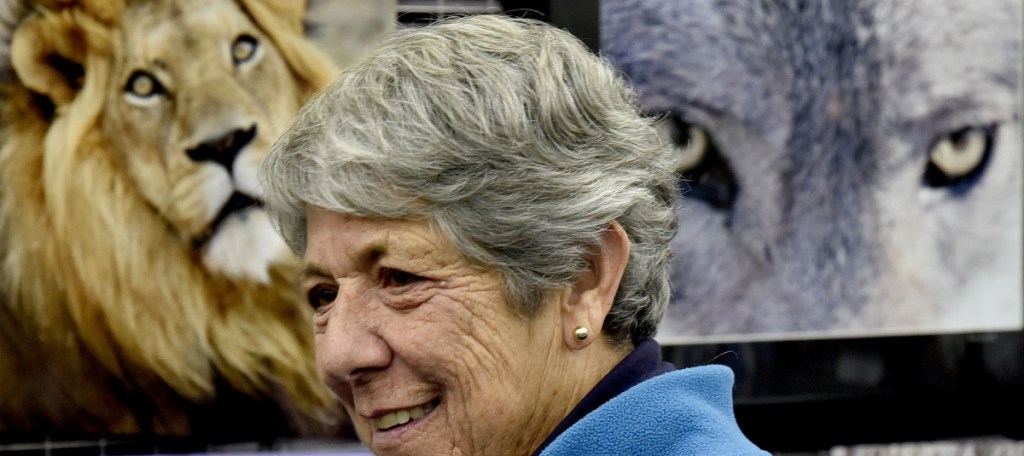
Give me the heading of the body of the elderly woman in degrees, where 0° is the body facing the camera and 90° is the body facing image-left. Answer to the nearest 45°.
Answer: approximately 45°
